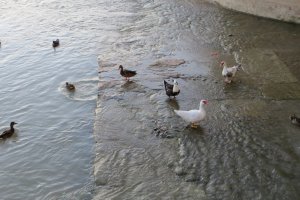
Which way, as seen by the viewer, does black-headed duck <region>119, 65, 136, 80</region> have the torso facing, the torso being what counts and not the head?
to the viewer's left

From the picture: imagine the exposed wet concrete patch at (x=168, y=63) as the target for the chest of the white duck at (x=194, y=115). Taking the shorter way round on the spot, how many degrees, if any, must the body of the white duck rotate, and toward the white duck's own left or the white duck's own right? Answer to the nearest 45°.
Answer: approximately 90° to the white duck's own left

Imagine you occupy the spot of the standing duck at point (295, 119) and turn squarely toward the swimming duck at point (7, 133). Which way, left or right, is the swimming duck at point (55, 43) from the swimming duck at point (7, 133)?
right

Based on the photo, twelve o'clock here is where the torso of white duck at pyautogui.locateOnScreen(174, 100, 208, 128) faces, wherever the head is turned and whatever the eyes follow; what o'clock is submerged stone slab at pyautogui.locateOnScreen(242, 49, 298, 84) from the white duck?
The submerged stone slab is roughly at 10 o'clock from the white duck.

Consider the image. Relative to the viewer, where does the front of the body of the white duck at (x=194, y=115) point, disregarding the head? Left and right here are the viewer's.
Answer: facing to the right of the viewer

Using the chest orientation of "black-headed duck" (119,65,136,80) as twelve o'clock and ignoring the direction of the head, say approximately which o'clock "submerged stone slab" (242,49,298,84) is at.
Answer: The submerged stone slab is roughly at 6 o'clock from the black-headed duck.

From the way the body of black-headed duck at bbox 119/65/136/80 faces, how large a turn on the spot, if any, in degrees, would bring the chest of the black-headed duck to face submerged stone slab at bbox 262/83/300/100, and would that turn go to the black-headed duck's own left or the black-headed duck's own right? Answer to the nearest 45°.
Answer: approximately 180°
